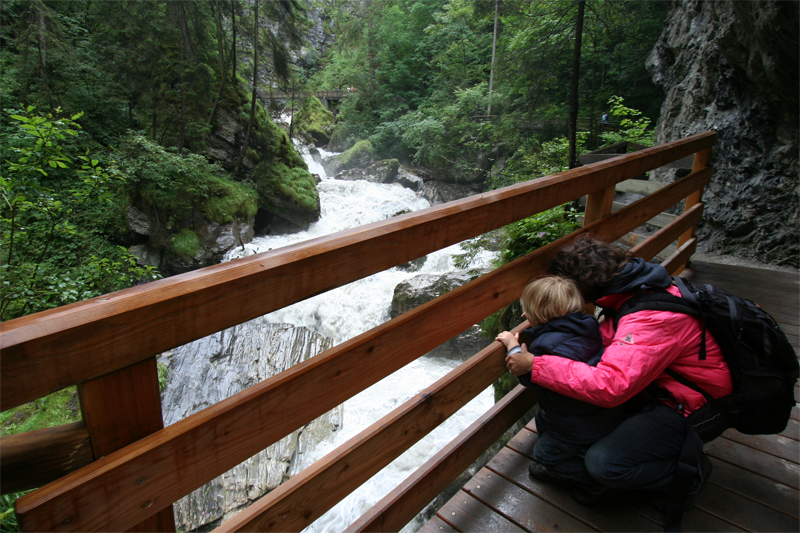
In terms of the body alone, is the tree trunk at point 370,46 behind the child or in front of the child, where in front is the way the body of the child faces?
in front

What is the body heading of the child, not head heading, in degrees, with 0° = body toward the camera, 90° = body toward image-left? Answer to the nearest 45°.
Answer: approximately 135°

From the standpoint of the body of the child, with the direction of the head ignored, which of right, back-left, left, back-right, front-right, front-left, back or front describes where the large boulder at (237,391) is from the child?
front

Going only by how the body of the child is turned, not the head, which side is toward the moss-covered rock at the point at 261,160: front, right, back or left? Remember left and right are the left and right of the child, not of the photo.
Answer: front

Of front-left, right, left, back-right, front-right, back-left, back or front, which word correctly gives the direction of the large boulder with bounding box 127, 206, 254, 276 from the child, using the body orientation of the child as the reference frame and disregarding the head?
front

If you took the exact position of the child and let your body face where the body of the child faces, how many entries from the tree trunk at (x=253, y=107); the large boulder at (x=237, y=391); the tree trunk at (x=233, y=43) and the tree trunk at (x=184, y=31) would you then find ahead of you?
4

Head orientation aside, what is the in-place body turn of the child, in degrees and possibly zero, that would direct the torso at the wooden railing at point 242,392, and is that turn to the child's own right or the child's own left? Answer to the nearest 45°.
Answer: approximately 90° to the child's own left

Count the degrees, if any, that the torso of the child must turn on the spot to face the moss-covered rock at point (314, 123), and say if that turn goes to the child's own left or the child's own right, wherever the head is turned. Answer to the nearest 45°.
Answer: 0° — they already face it

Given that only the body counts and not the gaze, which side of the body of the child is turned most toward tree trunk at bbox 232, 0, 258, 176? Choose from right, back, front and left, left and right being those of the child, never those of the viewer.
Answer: front

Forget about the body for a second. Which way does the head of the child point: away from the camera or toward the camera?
away from the camera
